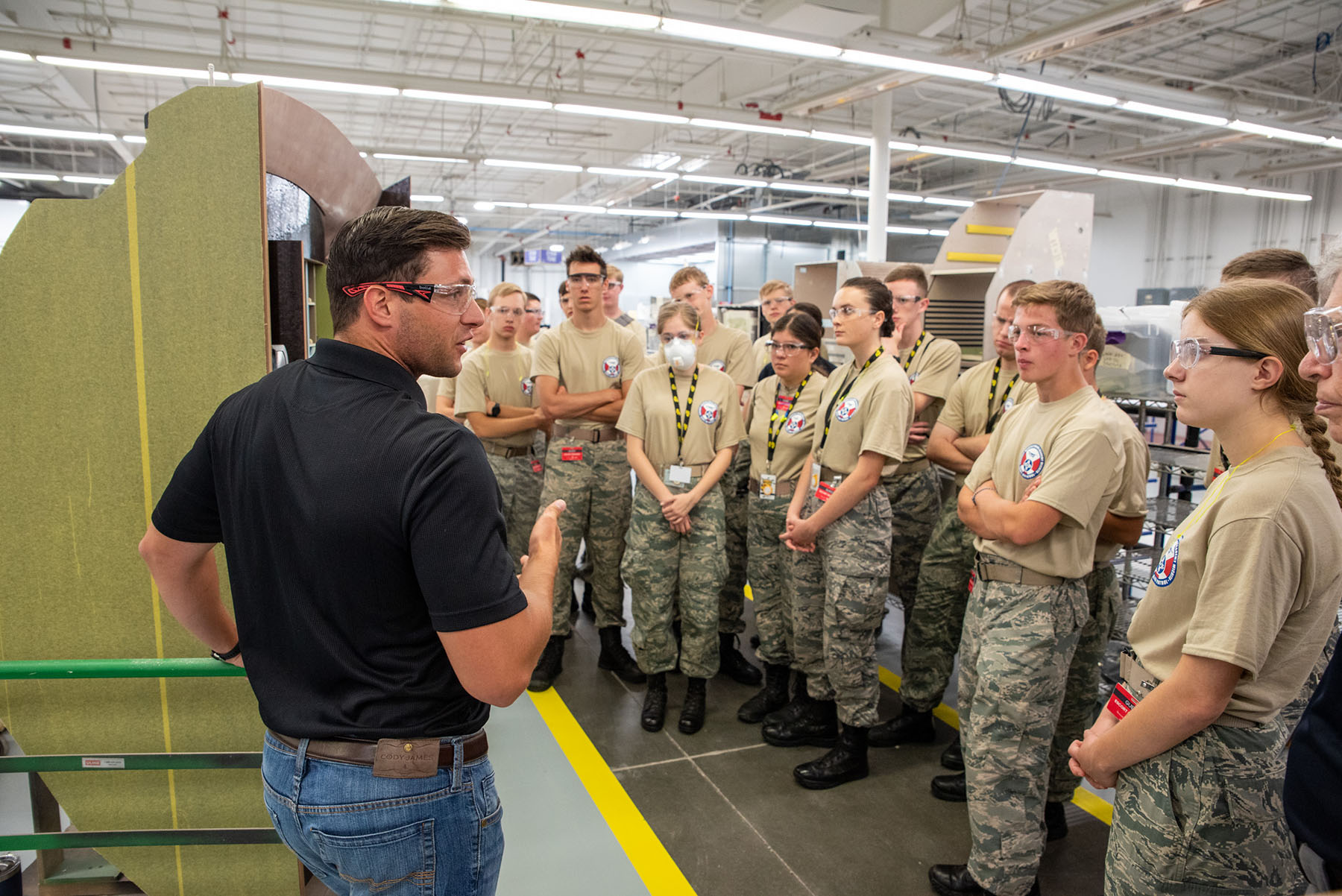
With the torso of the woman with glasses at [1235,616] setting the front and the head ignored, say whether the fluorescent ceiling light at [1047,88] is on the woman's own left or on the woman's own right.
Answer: on the woman's own right

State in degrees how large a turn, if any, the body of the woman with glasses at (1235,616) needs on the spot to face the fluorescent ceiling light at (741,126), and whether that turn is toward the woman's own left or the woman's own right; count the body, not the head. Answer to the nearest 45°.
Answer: approximately 45° to the woman's own right

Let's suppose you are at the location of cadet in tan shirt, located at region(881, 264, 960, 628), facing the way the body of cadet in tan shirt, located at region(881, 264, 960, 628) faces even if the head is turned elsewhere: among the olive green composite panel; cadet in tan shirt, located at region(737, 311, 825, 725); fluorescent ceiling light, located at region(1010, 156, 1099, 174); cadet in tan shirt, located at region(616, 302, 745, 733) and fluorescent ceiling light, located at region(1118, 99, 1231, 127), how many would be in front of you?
3

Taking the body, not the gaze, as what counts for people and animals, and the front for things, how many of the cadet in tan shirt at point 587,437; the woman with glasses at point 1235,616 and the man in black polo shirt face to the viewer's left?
1

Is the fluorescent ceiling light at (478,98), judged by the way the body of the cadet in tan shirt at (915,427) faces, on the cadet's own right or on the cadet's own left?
on the cadet's own right

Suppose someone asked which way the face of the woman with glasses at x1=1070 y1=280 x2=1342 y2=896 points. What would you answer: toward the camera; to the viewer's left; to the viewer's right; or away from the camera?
to the viewer's left

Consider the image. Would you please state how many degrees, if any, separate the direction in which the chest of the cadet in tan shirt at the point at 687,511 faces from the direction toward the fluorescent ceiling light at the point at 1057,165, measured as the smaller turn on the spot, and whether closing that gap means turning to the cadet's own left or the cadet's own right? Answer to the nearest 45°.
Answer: approximately 135° to the cadet's own left

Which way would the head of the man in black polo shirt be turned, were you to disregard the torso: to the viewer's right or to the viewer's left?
to the viewer's right

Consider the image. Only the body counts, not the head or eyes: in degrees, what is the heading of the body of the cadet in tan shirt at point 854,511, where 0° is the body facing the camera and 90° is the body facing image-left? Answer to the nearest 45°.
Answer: approximately 45°

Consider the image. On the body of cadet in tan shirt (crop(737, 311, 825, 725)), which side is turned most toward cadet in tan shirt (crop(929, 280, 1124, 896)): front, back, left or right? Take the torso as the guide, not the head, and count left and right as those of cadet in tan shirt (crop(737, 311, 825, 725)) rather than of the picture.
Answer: left

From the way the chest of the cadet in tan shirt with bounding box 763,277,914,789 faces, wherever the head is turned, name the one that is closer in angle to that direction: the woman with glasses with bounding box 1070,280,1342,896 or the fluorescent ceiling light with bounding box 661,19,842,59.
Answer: the woman with glasses

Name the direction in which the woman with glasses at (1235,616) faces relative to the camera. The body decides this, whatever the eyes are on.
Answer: to the viewer's left
